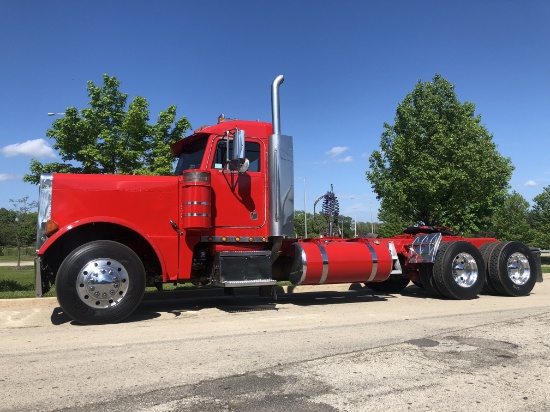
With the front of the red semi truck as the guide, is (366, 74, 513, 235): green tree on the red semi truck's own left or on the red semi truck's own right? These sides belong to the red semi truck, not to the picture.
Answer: on the red semi truck's own right

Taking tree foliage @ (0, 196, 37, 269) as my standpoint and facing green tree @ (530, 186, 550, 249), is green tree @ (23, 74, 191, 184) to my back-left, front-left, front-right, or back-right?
front-right

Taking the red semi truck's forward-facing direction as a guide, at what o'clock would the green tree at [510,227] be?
The green tree is roughly at 4 o'clock from the red semi truck.

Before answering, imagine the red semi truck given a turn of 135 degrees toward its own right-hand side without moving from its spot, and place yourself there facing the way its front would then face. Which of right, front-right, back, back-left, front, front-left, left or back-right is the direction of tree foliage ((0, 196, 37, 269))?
left

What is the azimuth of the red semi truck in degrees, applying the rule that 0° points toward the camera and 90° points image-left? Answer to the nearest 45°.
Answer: approximately 90°

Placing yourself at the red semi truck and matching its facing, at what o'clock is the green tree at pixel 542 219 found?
The green tree is roughly at 4 o'clock from the red semi truck.

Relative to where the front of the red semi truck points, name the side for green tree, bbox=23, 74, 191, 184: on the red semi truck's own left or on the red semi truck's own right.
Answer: on the red semi truck's own right
